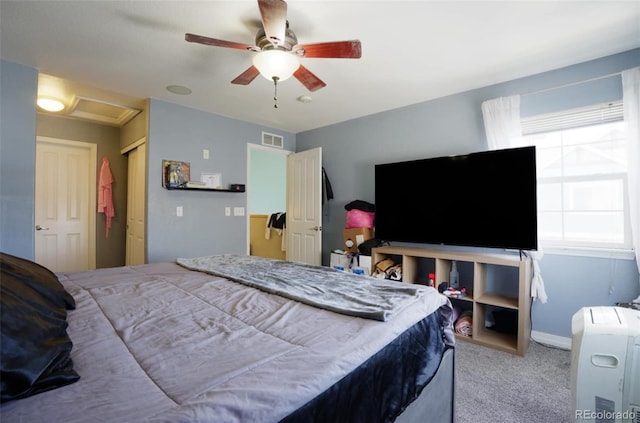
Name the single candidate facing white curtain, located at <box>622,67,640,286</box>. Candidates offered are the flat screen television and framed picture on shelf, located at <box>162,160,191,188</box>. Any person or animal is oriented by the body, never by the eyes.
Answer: the framed picture on shelf

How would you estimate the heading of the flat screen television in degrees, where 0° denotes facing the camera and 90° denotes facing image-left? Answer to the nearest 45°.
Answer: approximately 45°

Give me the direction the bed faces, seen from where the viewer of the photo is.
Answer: facing away from the viewer and to the right of the viewer

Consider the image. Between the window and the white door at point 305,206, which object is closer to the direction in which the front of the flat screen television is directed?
the white door

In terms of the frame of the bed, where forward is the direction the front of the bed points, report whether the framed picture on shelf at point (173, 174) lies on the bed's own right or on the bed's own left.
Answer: on the bed's own left

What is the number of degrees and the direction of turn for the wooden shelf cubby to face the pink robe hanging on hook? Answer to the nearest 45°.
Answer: approximately 45° to its right

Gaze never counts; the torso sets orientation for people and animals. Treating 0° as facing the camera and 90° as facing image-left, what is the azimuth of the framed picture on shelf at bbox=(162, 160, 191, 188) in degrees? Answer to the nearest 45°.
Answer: approximately 315°
